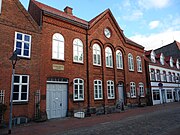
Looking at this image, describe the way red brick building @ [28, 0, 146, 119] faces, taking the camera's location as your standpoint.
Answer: facing the viewer and to the right of the viewer

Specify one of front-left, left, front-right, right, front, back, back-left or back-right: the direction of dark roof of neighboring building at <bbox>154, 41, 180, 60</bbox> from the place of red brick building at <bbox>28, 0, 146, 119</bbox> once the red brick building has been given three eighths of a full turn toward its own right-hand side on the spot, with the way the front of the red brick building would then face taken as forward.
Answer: back-right

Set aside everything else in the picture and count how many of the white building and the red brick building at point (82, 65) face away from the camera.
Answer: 0

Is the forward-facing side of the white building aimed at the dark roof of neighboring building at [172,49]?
no

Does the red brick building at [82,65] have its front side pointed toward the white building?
no

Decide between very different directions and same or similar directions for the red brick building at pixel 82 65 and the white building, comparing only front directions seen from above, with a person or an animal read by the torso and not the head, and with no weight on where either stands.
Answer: same or similar directions

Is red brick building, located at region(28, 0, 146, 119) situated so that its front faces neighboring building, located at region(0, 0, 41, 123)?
no
